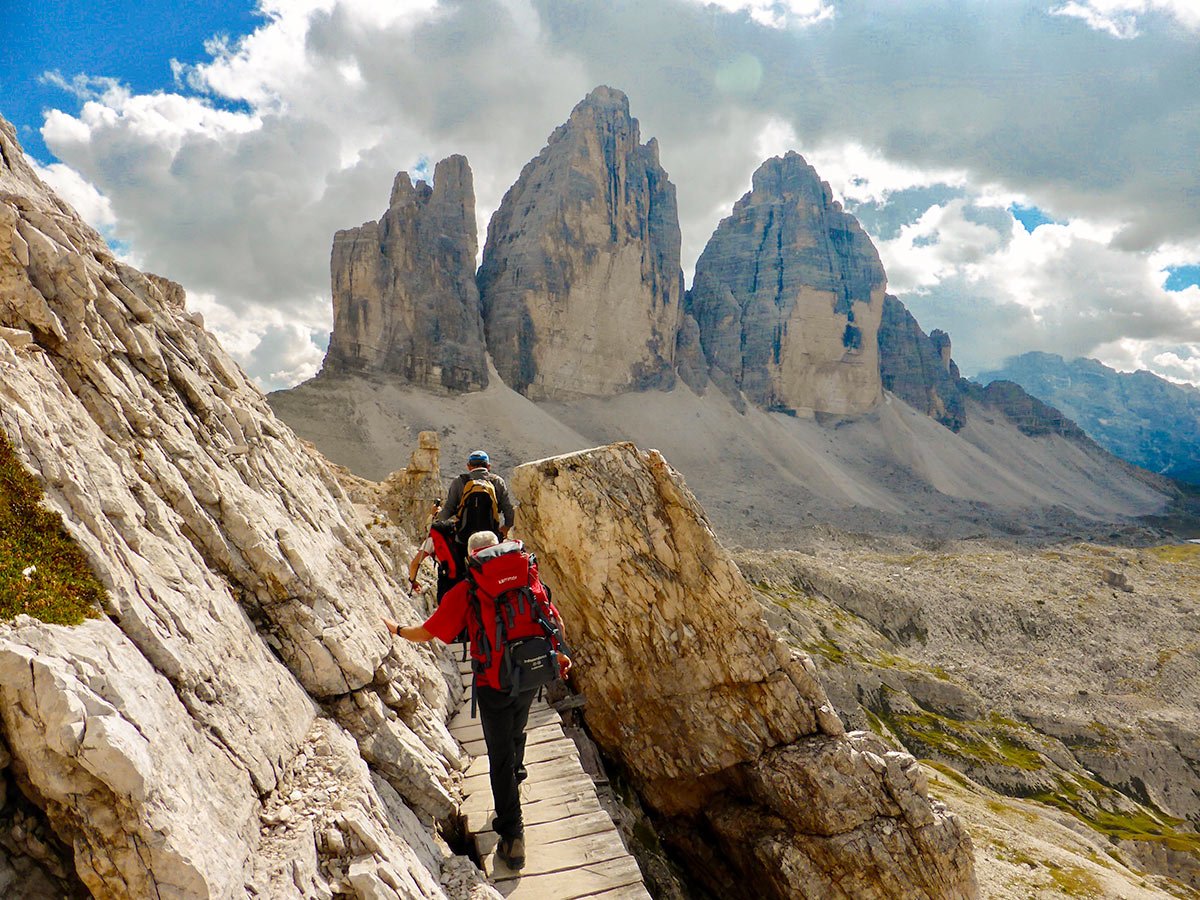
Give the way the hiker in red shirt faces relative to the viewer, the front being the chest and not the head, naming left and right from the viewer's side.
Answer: facing away from the viewer

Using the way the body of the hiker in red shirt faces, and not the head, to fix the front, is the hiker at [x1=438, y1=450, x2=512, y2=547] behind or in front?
in front

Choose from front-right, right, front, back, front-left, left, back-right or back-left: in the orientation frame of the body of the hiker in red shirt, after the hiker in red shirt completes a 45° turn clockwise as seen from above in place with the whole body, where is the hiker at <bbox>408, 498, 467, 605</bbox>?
front-left

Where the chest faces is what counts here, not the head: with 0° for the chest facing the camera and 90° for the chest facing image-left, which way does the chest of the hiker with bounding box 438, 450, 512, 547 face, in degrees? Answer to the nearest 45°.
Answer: approximately 180°

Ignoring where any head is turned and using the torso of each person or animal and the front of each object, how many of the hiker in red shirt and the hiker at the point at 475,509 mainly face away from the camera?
2

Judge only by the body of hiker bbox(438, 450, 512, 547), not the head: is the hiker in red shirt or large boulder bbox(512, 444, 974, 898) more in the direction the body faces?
the large boulder

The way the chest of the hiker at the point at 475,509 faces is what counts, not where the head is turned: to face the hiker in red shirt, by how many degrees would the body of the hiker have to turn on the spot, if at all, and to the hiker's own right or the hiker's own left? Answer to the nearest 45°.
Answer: approximately 180°

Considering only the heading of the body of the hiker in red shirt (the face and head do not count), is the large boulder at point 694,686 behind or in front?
in front

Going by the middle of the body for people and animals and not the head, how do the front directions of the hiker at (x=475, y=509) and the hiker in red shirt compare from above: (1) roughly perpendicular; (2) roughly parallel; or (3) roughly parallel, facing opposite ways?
roughly parallel
